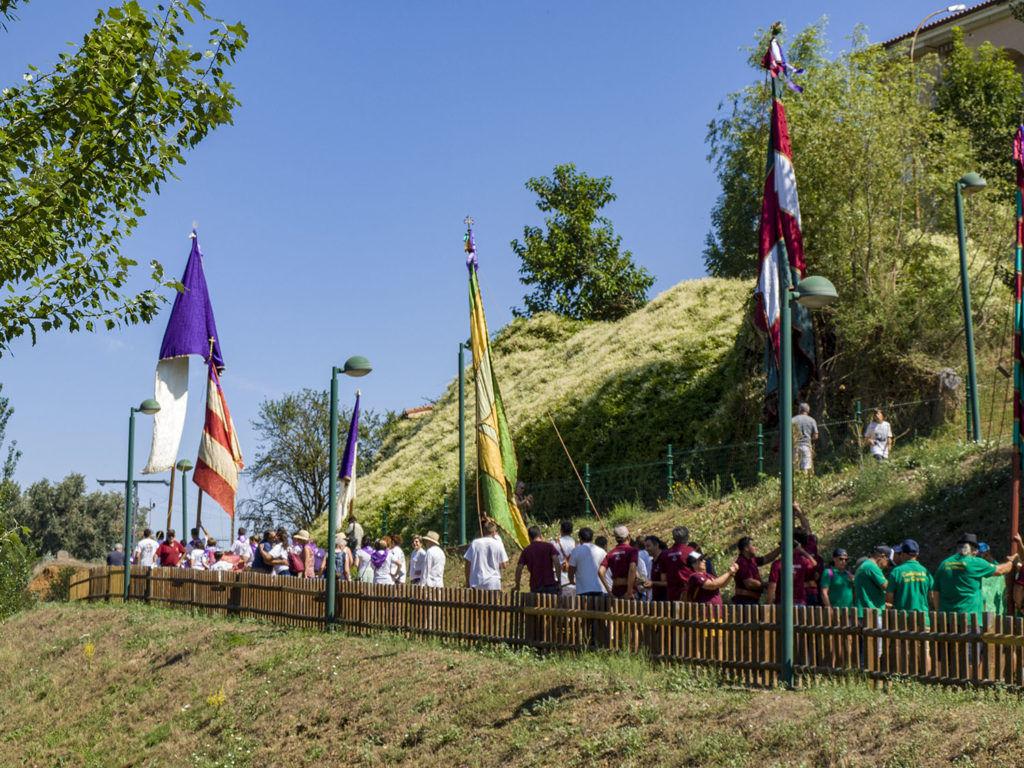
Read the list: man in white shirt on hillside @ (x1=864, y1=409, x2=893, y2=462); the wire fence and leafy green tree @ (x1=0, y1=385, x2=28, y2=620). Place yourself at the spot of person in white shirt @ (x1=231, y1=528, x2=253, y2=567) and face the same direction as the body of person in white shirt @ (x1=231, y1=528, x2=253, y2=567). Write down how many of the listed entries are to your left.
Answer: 1

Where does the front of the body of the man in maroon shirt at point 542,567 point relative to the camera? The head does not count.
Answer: away from the camera

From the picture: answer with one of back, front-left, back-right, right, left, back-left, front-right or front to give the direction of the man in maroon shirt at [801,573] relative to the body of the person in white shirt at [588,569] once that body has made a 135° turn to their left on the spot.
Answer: left

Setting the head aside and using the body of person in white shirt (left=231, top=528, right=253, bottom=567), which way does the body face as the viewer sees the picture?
away from the camera

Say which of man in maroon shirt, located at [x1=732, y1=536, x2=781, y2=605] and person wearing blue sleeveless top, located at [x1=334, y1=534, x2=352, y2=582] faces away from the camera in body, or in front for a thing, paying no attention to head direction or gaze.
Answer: the person wearing blue sleeveless top

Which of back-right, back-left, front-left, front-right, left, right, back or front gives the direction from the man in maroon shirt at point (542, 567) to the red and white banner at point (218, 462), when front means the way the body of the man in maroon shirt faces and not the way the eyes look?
front-left

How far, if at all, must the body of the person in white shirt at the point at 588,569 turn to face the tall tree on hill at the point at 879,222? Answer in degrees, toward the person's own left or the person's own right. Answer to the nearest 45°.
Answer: approximately 45° to the person's own right

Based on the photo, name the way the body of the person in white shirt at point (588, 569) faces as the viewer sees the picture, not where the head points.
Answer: away from the camera

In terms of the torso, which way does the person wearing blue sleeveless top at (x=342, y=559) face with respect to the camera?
away from the camera

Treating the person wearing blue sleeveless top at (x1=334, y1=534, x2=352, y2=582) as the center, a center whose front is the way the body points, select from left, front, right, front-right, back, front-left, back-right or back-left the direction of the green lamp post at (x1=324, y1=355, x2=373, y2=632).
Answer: back

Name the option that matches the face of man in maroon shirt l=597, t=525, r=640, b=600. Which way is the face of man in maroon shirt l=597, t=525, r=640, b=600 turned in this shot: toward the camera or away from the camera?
away from the camera

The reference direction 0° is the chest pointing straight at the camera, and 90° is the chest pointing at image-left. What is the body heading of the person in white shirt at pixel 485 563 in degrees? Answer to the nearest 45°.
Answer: approximately 180°

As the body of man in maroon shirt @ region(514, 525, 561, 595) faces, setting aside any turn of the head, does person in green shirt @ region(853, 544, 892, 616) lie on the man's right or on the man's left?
on the man's right
